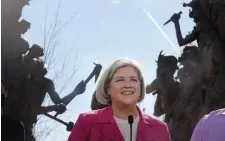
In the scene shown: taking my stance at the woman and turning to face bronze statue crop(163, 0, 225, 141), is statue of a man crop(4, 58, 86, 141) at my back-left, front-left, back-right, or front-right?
front-left

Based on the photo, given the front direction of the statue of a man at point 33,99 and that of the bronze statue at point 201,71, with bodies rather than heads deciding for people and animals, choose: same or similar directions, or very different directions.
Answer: very different directions

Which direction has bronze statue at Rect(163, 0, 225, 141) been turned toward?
to the viewer's left

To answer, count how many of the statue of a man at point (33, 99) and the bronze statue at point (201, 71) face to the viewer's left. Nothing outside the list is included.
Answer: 1

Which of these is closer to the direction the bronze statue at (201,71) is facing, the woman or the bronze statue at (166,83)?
the bronze statue

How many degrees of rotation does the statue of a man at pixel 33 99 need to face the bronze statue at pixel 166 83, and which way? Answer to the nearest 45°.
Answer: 0° — it already faces it

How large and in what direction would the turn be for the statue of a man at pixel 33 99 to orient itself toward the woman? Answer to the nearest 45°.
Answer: approximately 90° to its right

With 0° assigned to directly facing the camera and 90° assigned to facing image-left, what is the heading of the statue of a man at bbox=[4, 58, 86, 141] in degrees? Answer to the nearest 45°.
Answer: approximately 270°

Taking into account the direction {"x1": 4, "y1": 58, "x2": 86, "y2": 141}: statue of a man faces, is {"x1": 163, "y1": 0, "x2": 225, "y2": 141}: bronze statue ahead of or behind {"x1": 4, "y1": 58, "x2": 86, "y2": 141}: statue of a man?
ahead

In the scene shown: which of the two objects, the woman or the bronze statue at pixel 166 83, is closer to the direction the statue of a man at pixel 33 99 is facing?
the bronze statue

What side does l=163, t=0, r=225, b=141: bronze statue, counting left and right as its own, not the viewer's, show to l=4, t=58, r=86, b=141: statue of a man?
front
